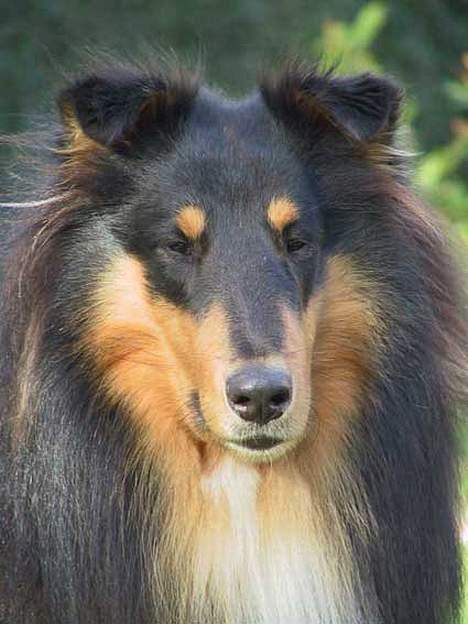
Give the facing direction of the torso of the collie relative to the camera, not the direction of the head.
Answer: toward the camera
